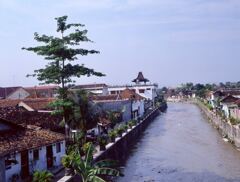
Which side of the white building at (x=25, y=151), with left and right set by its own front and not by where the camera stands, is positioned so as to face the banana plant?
front

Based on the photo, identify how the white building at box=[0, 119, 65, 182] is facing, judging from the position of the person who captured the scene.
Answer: facing the viewer and to the right of the viewer
